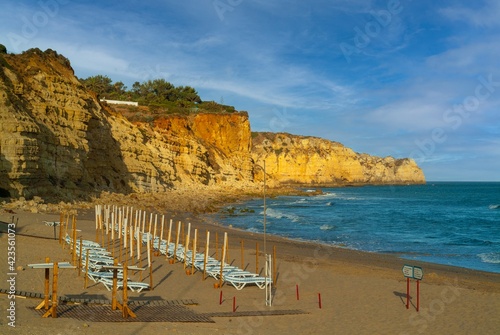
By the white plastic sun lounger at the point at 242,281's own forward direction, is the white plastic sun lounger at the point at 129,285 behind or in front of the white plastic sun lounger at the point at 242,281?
behind

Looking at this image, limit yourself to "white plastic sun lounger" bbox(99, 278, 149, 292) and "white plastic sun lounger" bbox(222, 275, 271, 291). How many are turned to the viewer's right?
2

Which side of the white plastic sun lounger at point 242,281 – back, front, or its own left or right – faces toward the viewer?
right

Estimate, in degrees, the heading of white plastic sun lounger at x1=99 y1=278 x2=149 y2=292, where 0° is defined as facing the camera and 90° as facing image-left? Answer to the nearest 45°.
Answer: approximately 270°

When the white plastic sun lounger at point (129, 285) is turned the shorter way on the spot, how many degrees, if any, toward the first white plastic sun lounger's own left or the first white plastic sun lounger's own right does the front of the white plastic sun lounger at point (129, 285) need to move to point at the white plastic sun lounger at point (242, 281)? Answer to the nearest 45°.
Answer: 0° — it already faces it

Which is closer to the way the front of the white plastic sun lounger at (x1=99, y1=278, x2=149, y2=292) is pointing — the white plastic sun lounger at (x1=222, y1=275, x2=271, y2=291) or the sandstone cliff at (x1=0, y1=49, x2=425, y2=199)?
the white plastic sun lounger

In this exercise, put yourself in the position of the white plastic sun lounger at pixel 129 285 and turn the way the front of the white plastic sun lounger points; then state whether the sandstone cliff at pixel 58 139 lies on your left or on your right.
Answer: on your left

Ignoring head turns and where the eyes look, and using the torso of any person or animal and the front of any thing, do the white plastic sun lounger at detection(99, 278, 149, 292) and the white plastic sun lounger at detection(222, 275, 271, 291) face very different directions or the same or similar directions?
same or similar directions

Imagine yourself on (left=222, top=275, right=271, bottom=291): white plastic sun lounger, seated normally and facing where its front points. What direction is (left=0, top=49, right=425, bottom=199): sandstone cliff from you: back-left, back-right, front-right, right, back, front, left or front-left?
back-left
